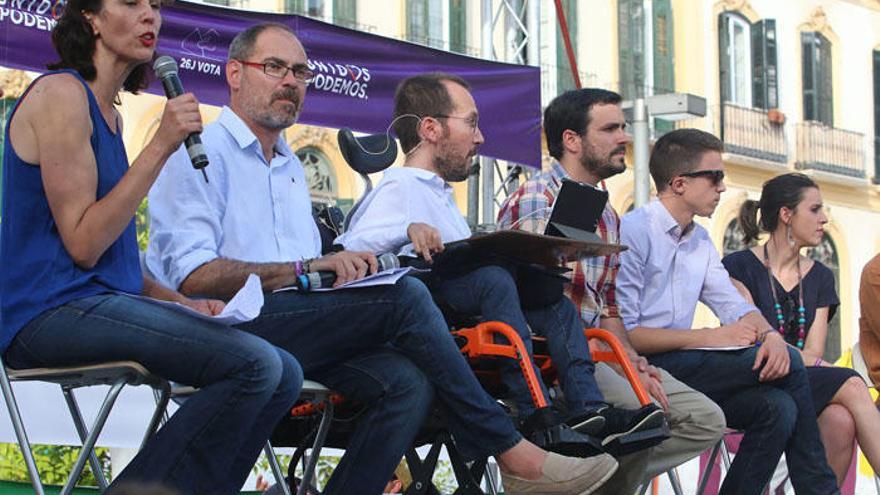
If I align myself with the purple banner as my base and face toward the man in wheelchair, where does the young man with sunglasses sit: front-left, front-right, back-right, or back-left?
front-left

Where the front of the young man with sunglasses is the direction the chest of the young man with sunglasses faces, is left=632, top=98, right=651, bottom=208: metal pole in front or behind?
behind

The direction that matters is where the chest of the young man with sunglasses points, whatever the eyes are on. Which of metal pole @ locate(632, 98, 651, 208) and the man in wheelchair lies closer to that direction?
the man in wheelchair

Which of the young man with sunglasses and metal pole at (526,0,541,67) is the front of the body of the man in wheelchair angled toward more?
the young man with sunglasses

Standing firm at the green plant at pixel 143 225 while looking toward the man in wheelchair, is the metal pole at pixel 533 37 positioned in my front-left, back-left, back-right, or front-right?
front-left
